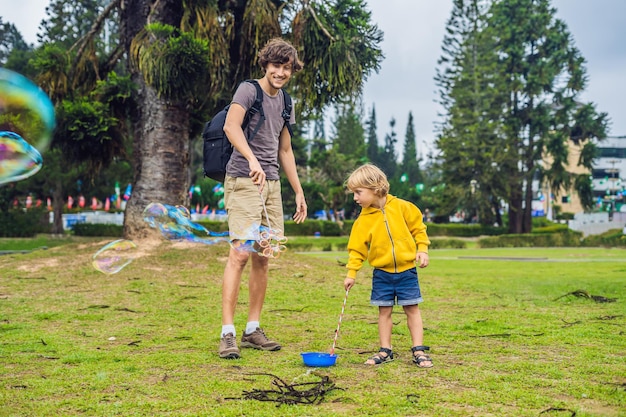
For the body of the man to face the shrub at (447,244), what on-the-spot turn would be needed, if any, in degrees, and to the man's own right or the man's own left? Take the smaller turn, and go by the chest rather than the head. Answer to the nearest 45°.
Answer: approximately 135° to the man's own left

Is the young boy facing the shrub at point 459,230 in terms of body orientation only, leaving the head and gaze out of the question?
no

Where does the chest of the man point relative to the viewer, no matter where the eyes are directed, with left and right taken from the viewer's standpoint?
facing the viewer and to the right of the viewer

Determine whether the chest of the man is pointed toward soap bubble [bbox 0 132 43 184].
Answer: no

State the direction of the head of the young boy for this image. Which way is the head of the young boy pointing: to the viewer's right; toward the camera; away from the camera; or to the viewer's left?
to the viewer's left

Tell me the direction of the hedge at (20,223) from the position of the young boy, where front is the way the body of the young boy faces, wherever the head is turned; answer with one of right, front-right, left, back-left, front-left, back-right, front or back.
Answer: back-right

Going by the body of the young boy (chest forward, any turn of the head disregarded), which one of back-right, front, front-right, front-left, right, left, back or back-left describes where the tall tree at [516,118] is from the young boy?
back

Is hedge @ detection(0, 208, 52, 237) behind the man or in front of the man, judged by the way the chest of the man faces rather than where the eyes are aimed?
behind

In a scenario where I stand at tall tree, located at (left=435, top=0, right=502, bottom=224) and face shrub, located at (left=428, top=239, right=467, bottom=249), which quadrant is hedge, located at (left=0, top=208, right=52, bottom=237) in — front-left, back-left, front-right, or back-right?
front-right

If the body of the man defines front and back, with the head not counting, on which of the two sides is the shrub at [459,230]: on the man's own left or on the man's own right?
on the man's own left

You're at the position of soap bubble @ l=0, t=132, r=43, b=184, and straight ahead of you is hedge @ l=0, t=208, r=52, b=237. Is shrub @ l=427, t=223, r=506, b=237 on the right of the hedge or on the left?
right
